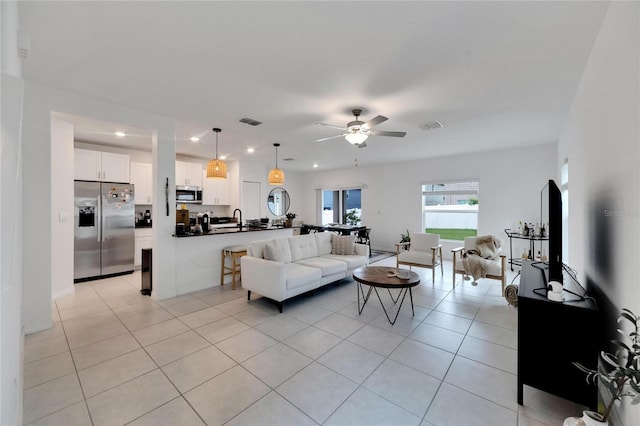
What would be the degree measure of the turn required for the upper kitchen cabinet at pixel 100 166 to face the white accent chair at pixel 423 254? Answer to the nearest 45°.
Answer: approximately 45° to its left

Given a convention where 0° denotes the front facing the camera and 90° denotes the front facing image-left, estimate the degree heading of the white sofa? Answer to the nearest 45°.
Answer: approximately 315°

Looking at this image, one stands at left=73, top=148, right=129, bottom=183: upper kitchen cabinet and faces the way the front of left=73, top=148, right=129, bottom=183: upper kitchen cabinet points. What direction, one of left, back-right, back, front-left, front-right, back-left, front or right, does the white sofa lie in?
front-left

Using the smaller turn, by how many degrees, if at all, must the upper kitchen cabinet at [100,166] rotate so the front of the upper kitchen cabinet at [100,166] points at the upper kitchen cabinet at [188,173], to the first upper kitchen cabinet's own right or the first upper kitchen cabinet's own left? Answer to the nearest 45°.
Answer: approximately 90° to the first upper kitchen cabinet's own left

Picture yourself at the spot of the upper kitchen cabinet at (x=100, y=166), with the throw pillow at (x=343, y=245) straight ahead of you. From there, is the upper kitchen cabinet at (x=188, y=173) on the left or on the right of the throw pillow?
left

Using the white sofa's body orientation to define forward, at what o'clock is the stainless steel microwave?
The stainless steel microwave is roughly at 6 o'clock from the white sofa.

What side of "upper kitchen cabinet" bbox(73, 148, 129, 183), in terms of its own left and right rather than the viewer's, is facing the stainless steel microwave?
left

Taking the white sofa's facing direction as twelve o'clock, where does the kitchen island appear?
The kitchen island is roughly at 5 o'clock from the white sofa.

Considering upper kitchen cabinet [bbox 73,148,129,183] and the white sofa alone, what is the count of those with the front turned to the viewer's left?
0

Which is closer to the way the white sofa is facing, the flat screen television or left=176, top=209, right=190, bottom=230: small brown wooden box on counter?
the flat screen television

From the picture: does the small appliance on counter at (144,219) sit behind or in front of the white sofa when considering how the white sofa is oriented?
behind
